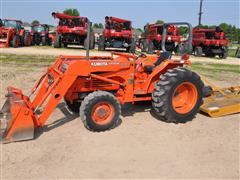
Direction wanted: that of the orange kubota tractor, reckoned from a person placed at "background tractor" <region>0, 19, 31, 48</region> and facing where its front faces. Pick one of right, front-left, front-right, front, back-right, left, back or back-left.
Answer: front-left

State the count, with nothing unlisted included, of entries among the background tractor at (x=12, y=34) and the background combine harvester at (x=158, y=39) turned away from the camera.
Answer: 0

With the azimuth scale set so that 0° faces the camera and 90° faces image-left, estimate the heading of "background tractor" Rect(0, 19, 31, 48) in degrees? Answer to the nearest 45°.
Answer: approximately 45°

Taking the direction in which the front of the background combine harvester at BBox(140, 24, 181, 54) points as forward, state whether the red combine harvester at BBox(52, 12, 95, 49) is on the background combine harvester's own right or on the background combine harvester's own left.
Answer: on the background combine harvester's own right

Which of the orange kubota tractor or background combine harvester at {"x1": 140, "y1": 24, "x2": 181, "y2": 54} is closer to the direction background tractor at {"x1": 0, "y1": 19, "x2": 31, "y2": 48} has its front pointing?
the orange kubota tractor
